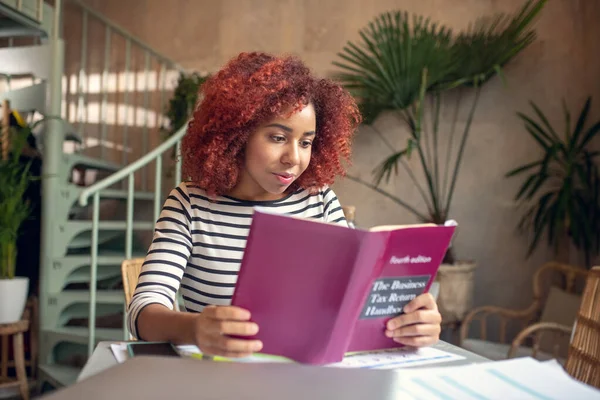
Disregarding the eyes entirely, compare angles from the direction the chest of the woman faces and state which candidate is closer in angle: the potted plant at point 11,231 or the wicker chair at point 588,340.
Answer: the wicker chair

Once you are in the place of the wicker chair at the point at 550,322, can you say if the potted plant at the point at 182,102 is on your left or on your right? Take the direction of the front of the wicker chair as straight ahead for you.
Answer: on your right

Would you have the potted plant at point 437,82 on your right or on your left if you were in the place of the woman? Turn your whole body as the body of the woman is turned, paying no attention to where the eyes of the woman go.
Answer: on your left

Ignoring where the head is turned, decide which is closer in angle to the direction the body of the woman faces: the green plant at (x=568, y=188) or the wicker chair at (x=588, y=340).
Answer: the wicker chair

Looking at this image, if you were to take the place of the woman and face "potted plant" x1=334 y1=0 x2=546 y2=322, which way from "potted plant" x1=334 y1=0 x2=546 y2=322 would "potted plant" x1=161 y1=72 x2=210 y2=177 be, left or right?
left

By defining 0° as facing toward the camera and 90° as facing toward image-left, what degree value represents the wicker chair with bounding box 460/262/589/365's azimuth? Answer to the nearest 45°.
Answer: approximately 45°

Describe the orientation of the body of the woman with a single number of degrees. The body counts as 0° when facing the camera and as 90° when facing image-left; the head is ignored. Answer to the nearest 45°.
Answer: approximately 315°
